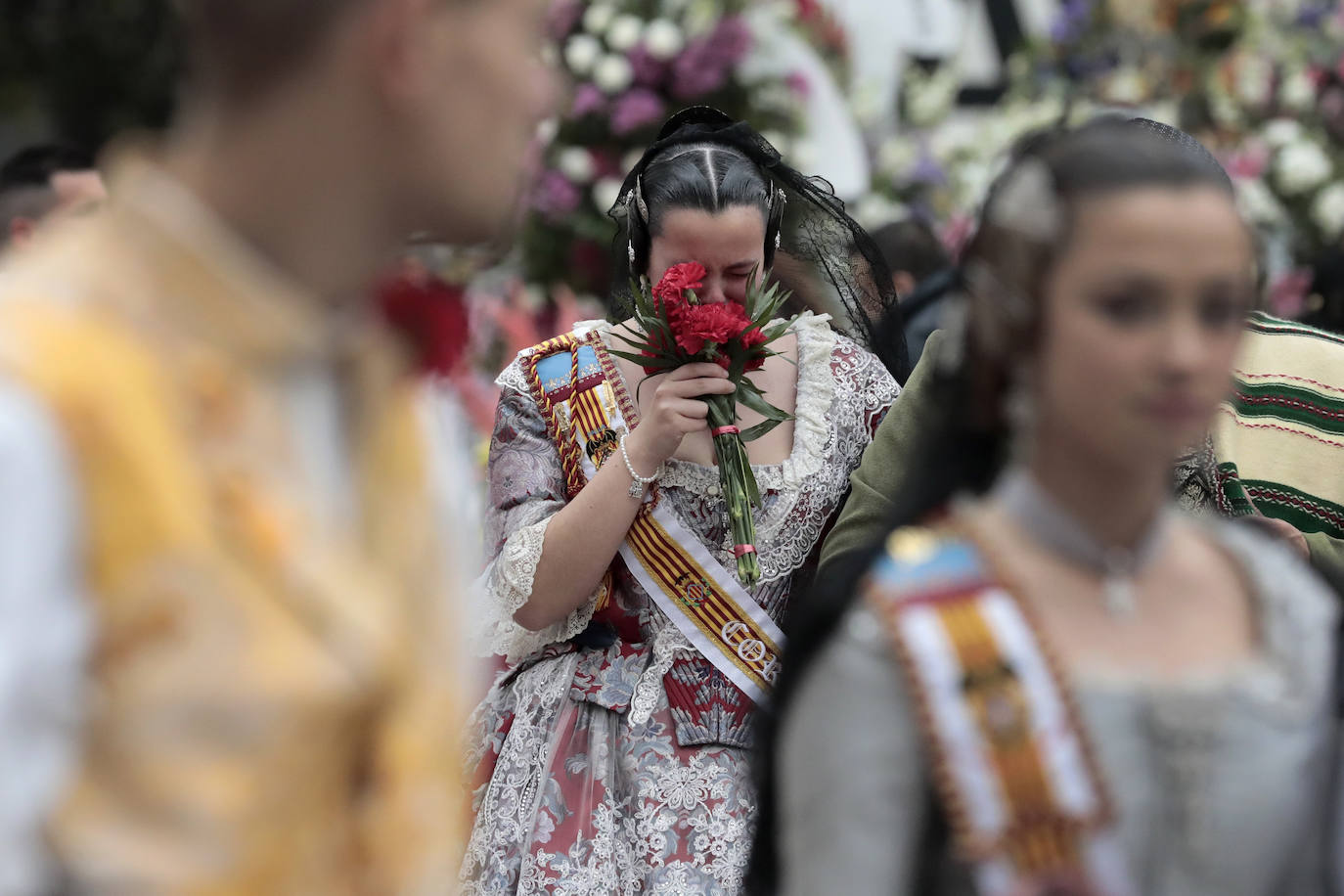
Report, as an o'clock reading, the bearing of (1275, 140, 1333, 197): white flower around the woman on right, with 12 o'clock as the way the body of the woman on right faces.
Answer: The white flower is roughly at 8 o'clock from the woman on right.

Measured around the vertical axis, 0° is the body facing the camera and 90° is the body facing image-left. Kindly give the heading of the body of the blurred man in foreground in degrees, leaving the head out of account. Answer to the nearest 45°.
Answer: approximately 315°

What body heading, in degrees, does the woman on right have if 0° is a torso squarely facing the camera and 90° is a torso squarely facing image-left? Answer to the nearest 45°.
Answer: approximately 315°

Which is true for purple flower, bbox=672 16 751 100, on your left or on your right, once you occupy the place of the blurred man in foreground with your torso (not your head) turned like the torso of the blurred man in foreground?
on your left
